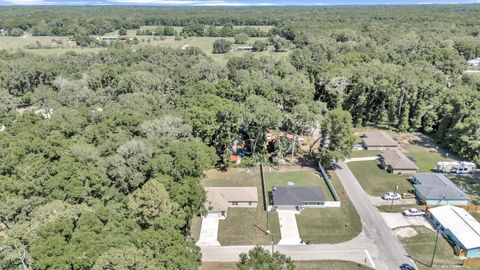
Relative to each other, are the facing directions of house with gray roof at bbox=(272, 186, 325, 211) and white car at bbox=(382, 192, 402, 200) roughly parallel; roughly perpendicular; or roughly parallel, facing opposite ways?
roughly perpendicular

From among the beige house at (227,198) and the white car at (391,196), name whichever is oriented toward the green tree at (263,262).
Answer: the beige house

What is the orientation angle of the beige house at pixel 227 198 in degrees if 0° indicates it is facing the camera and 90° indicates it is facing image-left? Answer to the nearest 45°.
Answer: approximately 0°

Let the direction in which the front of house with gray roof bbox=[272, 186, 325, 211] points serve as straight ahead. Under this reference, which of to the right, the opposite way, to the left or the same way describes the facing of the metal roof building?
to the right

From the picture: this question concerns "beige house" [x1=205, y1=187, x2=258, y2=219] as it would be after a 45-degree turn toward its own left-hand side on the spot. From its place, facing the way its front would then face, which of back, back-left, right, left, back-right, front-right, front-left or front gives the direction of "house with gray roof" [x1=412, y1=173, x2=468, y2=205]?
front-left

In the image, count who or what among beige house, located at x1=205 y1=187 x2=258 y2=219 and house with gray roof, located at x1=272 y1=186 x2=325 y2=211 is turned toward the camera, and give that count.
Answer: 2

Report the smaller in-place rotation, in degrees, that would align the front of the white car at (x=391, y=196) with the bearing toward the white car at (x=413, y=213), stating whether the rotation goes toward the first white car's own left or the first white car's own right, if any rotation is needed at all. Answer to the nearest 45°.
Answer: approximately 45° to the first white car's own right

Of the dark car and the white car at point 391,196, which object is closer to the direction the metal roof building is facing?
the dark car

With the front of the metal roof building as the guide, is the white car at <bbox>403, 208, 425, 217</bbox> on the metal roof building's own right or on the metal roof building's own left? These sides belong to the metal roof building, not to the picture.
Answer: on the metal roof building's own right

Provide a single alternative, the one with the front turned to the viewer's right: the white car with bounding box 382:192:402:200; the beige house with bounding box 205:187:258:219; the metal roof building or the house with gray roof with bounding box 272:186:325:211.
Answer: the white car

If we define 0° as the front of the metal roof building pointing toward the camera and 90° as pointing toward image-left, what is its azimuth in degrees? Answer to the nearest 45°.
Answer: approximately 45°

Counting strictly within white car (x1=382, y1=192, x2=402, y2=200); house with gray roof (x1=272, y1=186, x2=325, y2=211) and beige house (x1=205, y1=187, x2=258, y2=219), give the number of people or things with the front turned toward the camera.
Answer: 2

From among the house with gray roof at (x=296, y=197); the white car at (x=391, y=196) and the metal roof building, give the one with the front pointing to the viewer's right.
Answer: the white car

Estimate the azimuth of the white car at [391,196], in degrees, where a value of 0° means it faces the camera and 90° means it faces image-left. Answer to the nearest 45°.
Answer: approximately 270°
